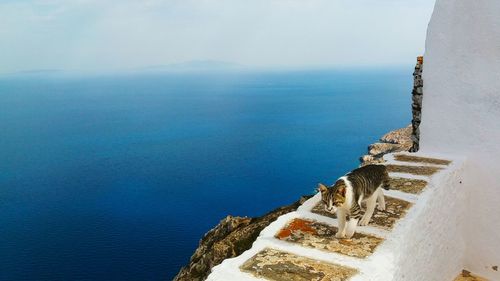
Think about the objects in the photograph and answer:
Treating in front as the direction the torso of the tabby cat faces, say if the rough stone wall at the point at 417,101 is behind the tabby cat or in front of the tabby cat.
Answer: behind

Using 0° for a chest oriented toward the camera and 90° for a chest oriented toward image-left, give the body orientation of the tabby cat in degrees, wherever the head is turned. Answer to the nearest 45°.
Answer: approximately 45°
